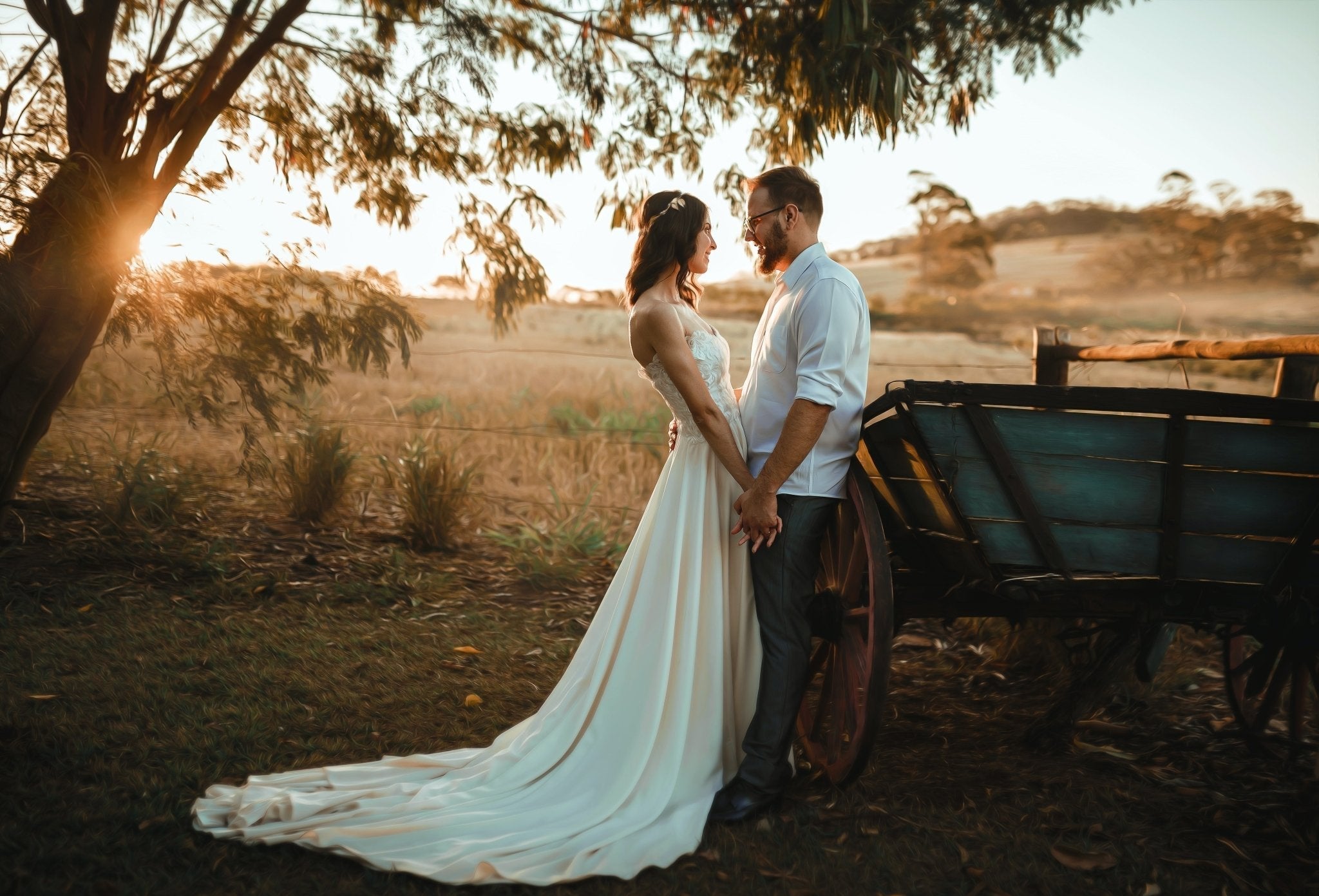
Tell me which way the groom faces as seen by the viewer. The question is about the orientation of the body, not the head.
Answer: to the viewer's left

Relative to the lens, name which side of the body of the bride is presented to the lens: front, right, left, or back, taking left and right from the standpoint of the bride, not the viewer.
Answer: right

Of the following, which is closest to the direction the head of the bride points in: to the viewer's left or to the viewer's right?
to the viewer's right

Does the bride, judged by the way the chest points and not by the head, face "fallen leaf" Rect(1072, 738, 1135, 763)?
yes

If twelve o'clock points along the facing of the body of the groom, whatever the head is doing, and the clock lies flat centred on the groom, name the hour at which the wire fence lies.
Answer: The wire fence is roughly at 2 o'clock from the groom.

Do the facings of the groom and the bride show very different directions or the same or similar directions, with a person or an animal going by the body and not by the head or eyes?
very different directions

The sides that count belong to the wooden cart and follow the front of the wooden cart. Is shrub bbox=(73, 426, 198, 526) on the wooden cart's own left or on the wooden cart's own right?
on the wooden cart's own left

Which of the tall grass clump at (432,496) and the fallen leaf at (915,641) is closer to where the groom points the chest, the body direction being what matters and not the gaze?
the tall grass clump

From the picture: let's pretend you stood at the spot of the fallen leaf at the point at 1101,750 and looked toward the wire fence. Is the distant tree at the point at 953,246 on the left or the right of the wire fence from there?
right
